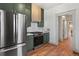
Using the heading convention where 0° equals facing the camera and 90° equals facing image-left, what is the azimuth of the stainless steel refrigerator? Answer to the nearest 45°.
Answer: approximately 315°

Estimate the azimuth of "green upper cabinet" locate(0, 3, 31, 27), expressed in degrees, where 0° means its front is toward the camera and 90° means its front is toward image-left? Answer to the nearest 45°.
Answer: approximately 315°
